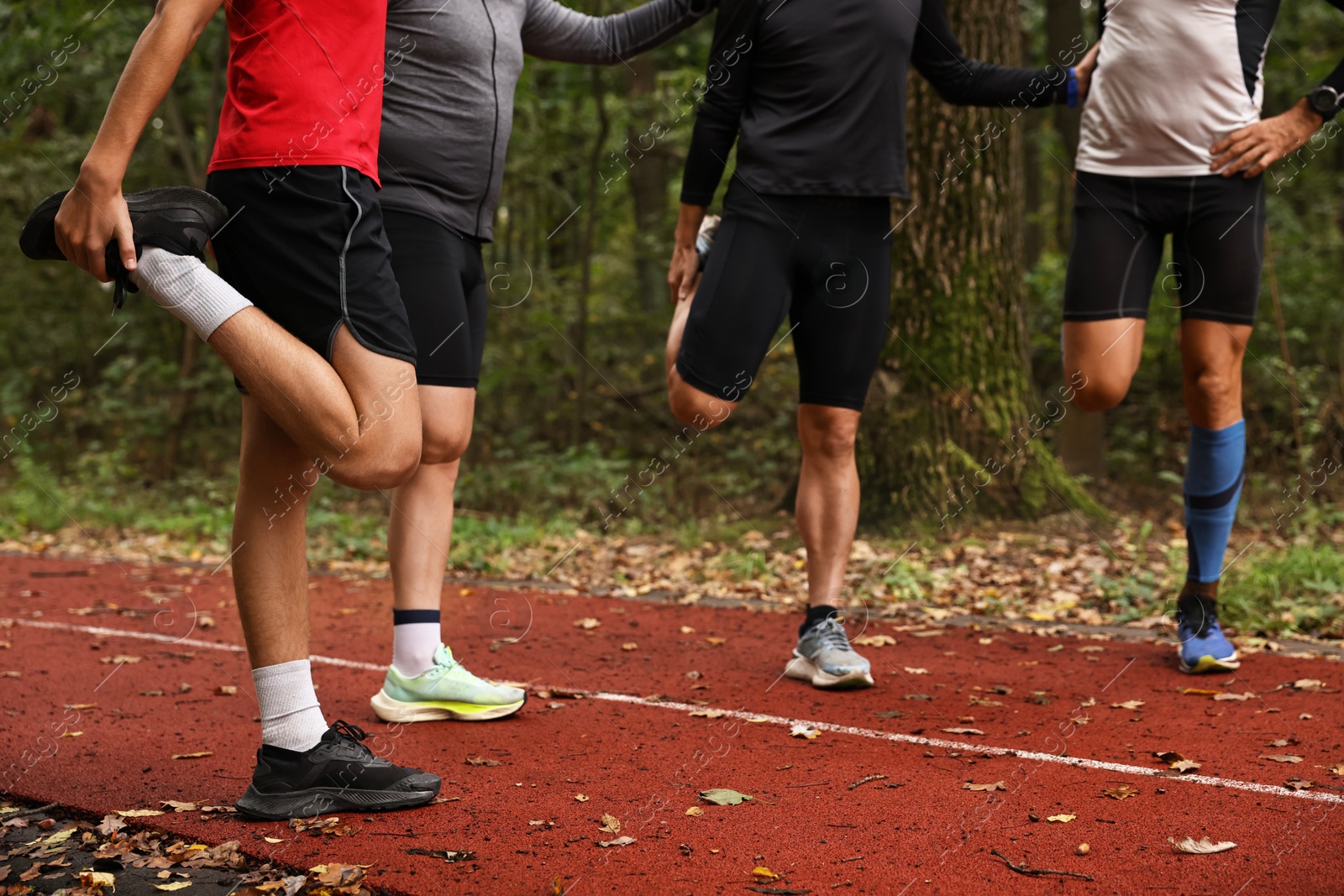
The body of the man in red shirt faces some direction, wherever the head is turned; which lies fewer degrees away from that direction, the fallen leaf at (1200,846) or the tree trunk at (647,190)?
the fallen leaf

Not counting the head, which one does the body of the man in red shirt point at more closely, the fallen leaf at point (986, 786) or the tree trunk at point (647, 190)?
the fallen leaf

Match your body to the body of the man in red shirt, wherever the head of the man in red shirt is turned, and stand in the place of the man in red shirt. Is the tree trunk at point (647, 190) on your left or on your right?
on your left

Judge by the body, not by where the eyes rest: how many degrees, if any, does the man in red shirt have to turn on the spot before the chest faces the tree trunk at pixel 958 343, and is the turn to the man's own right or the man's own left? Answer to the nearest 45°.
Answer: approximately 45° to the man's own left

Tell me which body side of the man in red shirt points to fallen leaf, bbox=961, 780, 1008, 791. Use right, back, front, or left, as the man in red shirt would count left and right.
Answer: front

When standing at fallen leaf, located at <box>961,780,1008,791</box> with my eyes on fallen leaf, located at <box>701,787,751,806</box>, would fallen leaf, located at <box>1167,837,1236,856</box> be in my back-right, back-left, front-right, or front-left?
back-left

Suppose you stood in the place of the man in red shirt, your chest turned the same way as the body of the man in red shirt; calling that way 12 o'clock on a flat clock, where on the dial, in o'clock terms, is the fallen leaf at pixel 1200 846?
The fallen leaf is roughly at 1 o'clock from the man in red shirt.

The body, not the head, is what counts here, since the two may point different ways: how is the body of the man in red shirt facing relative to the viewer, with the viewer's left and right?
facing to the right of the viewer
